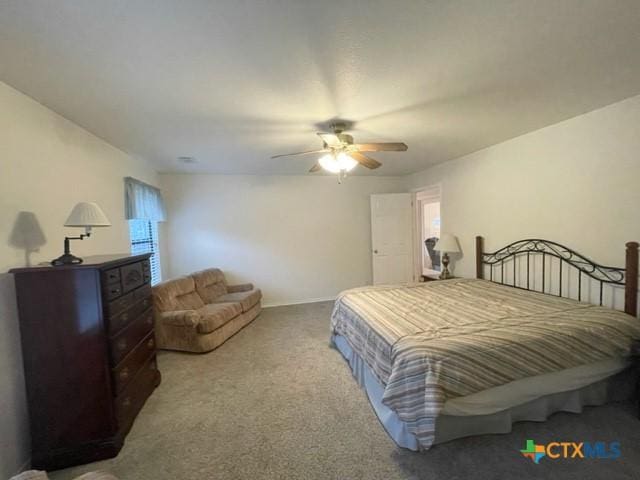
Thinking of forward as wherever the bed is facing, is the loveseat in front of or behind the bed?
in front

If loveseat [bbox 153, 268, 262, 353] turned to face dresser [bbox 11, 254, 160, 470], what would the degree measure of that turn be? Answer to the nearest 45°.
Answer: approximately 90° to its right

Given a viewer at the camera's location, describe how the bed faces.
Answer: facing the viewer and to the left of the viewer

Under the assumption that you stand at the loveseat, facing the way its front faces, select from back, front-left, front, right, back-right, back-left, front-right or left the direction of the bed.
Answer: front

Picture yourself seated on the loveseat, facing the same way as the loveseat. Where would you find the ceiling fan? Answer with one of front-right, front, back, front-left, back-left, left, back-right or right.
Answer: front

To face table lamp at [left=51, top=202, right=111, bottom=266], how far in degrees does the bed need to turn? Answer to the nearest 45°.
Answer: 0° — it already faces it

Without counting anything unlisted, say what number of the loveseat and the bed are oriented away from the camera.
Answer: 0

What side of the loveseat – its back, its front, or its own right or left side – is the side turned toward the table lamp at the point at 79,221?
right

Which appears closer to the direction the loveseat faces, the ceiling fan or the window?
the ceiling fan

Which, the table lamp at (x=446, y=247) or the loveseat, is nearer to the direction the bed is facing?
the loveseat

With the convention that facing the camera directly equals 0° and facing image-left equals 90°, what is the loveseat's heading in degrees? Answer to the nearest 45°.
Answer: approximately 315°

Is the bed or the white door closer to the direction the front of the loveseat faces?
the bed

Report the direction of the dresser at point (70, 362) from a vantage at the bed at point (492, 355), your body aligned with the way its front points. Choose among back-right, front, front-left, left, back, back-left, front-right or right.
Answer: front
